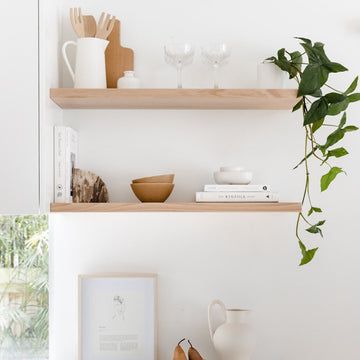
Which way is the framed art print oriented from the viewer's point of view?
toward the camera

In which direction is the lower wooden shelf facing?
toward the camera

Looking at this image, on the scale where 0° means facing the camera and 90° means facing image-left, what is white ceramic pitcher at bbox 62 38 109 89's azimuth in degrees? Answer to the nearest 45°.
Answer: approximately 270°

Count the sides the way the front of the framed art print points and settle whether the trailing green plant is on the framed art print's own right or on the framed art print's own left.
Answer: on the framed art print's own left

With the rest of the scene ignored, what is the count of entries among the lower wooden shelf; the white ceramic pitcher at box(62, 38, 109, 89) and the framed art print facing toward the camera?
2

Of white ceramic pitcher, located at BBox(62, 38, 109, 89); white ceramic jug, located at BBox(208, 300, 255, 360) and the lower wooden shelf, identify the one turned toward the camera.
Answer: the lower wooden shelf

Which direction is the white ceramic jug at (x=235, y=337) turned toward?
to the viewer's right

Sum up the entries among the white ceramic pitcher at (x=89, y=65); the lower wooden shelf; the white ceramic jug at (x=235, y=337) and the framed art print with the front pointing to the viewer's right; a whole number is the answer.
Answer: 2

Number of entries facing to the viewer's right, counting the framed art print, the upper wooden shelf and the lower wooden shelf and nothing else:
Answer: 0

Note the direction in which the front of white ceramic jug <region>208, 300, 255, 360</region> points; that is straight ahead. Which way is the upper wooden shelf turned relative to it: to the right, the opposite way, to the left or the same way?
to the right

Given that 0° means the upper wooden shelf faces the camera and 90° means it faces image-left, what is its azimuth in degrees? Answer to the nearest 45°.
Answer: approximately 0°
